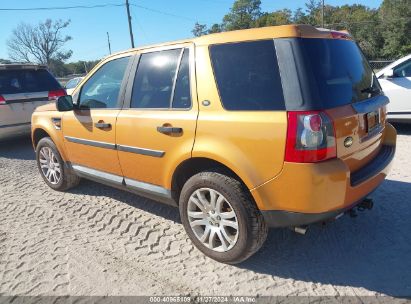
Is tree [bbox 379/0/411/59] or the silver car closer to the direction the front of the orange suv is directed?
the silver car

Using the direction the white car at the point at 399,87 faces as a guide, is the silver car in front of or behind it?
in front

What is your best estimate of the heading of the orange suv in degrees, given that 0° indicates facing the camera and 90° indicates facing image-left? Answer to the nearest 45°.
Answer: approximately 135°

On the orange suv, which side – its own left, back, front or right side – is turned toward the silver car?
front

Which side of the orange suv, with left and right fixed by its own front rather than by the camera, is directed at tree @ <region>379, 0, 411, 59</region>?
right

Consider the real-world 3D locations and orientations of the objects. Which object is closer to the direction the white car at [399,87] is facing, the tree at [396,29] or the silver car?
the silver car

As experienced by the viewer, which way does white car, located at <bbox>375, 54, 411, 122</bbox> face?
facing to the left of the viewer

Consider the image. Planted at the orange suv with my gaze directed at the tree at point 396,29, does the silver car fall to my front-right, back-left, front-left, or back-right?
front-left

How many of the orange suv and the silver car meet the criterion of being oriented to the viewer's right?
0

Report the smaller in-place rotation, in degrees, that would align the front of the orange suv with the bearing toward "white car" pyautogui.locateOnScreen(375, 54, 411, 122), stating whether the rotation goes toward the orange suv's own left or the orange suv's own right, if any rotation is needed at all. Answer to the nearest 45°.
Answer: approximately 90° to the orange suv's own right

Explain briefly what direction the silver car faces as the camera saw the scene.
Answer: facing away from the viewer and to the left of the viewer

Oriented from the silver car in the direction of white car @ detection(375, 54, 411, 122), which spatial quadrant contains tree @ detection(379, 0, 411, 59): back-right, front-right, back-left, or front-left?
front-left

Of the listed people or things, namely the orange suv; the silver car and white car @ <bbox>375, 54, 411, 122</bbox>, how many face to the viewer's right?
0

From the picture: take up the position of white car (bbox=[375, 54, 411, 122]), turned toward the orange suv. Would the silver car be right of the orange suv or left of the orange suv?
right

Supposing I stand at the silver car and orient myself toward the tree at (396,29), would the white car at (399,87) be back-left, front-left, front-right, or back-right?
front-right
